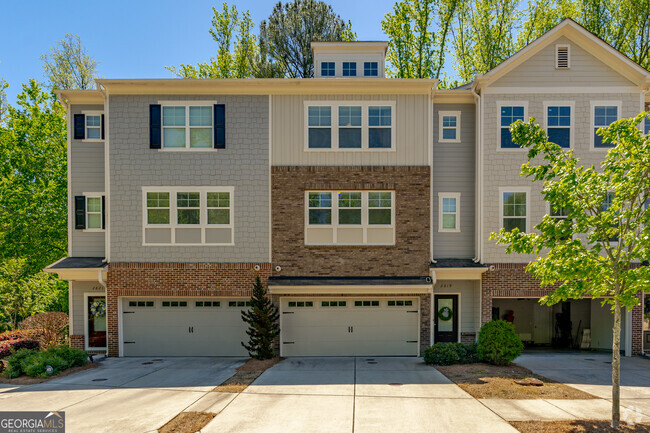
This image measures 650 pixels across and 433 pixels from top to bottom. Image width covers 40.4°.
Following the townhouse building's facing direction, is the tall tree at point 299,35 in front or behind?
behind

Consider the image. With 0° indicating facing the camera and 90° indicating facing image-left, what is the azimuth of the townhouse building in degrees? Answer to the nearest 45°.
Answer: approximately 0°

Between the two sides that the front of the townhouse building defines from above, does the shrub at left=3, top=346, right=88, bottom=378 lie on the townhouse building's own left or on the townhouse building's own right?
on the townhouse building's own right

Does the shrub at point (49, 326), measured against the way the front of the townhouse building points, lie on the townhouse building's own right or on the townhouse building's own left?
on the townhouse building's own right

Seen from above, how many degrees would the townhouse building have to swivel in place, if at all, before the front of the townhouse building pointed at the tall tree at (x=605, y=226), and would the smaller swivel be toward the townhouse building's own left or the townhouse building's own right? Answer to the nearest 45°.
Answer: approximately 45° to the townhouse building's own left
